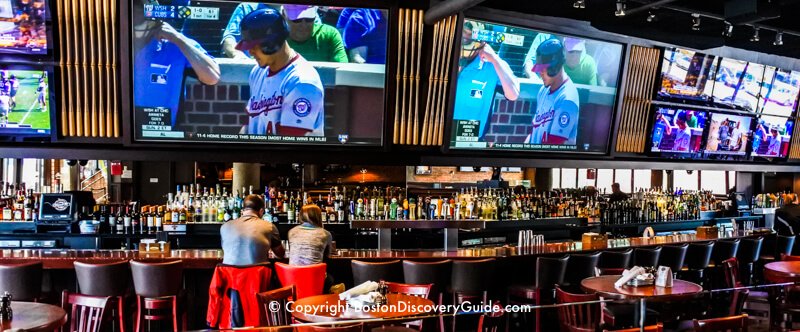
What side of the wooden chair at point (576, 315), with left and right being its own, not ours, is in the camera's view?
right

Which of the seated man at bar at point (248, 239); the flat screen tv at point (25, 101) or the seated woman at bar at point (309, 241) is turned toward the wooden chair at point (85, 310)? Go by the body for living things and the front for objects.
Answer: the flat screen tv

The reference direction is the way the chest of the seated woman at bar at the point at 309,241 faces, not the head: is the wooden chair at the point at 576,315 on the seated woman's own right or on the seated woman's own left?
on the seated woman's own right

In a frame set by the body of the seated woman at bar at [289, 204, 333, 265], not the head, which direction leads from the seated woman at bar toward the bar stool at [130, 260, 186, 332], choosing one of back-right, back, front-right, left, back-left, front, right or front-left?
left

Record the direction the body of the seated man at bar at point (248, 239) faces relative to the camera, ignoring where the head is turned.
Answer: away from the camera

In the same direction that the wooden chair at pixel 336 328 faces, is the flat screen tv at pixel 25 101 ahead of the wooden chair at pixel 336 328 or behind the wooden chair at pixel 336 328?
ahead

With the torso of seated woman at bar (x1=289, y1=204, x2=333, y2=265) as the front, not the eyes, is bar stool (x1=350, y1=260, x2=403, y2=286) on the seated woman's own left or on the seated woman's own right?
on the seated woman's own right

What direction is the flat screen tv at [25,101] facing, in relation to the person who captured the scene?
facing the viewer

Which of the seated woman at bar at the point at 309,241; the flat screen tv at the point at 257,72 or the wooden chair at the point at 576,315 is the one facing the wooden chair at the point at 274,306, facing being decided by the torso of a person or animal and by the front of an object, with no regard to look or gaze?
the flat screen tv

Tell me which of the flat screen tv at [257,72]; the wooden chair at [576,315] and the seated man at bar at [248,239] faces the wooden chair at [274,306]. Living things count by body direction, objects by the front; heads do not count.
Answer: the flat screen tv

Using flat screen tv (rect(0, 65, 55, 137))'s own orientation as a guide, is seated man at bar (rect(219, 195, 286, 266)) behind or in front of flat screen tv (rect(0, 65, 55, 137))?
in front

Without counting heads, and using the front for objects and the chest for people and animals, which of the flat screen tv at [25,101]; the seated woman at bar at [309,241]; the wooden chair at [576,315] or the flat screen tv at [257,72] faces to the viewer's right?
the wooden chair

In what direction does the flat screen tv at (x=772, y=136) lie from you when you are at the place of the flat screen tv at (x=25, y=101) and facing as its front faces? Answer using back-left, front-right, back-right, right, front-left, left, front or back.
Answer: left

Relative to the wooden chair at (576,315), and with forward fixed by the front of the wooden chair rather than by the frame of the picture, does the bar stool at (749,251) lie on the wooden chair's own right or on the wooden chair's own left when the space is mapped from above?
on the wooden chair's own left

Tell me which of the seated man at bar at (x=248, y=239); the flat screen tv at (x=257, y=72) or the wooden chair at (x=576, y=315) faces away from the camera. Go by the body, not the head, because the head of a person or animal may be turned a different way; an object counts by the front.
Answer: the seated man at bar

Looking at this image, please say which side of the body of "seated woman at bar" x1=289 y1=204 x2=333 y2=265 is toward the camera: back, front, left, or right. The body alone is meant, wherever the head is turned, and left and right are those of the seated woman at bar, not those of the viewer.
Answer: back

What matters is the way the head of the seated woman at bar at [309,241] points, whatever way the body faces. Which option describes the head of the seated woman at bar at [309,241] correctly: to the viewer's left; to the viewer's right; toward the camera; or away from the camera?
away from the camera

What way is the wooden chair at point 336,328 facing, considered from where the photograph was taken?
facing away from the viewer

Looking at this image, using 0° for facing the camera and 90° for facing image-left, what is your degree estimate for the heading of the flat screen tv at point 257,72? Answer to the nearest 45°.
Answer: approximately 0°

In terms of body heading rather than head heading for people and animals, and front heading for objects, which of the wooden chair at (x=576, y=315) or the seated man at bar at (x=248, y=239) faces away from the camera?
the seated man at bar
